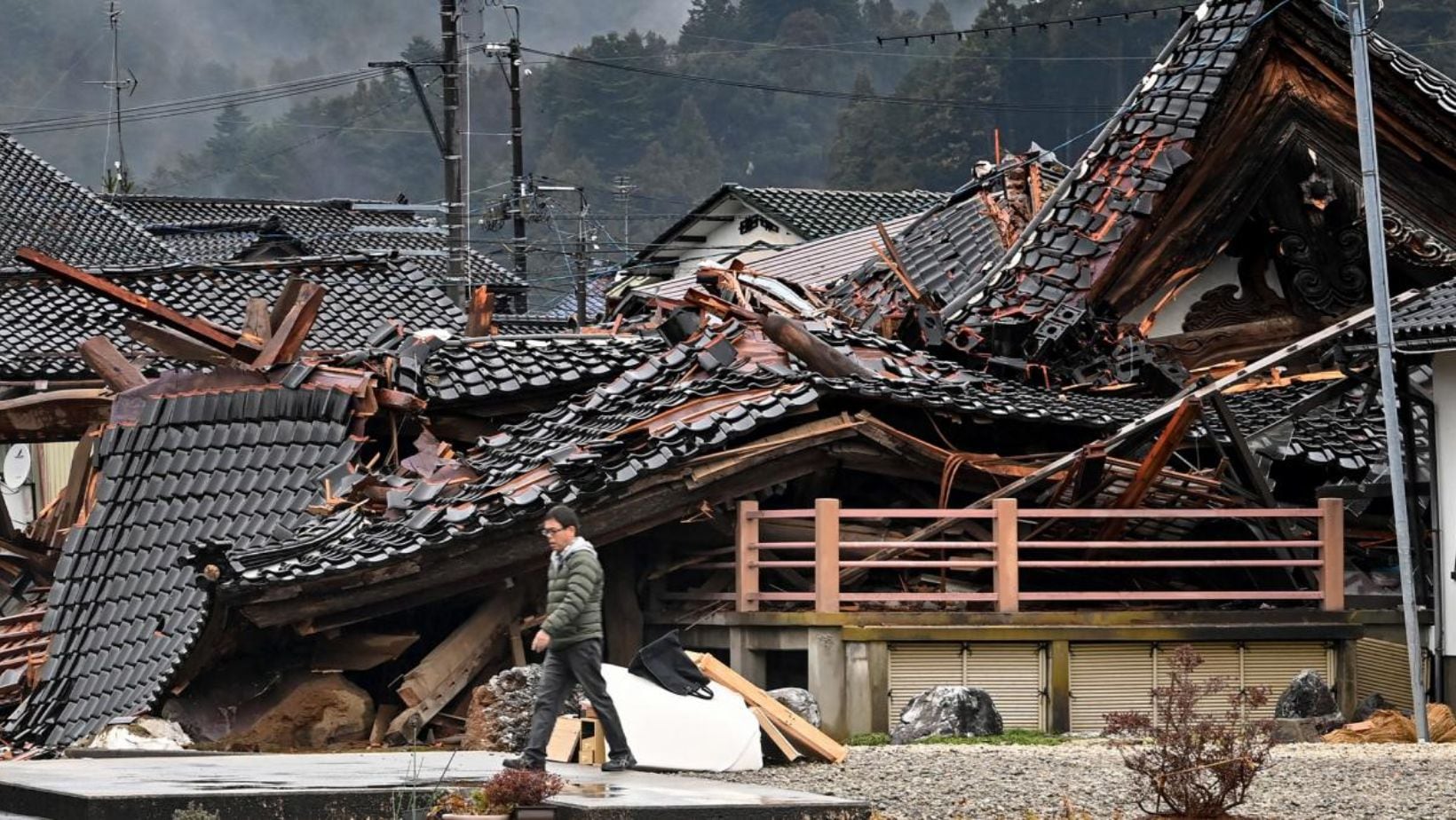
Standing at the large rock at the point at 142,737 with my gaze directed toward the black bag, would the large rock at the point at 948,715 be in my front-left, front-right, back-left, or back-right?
front-left

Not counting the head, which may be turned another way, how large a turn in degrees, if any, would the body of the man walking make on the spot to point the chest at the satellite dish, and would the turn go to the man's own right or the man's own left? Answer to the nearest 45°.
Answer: approximately 90° to the man's own right

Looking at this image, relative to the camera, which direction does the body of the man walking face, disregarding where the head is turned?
to the viewer's left

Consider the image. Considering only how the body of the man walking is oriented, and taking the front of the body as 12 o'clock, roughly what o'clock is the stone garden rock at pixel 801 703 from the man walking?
The stone garden rock is roughly at 4 o'clock from the man walking.

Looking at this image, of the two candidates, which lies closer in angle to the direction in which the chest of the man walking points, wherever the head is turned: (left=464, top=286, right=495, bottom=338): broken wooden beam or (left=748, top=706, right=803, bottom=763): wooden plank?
the broken wooden beam

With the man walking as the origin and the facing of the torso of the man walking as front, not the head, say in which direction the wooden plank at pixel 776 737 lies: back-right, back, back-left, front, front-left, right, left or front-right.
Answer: back-right

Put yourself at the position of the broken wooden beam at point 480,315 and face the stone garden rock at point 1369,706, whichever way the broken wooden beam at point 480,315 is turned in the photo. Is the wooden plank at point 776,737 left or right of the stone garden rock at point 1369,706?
right

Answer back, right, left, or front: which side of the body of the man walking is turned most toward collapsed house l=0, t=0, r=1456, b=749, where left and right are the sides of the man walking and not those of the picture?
right
